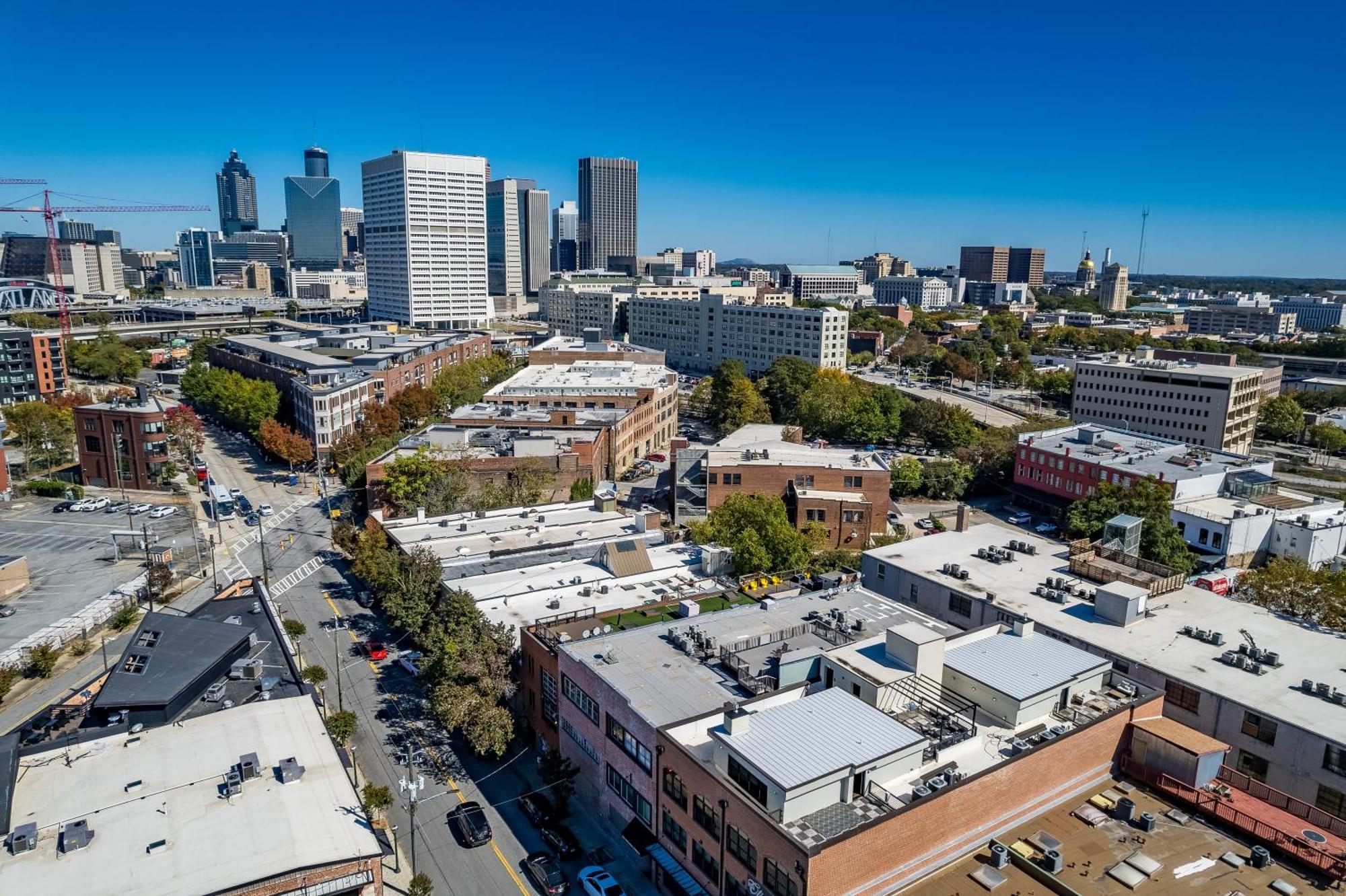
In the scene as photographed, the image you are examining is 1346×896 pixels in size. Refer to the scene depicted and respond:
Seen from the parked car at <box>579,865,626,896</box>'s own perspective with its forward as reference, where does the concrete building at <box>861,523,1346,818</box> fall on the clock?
The concrete building is roughly at 4 o'clock from the parked car.

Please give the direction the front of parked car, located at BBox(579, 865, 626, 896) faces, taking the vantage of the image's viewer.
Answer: facing away from the viewer and to the left of the viewer

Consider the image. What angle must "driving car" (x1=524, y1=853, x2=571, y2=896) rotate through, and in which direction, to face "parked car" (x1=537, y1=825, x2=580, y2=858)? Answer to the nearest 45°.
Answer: approximately 45° to its right

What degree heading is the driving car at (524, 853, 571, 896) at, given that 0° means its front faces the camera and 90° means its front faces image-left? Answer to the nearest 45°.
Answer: approximately 135°

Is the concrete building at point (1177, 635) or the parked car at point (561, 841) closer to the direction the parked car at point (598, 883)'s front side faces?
the parked car

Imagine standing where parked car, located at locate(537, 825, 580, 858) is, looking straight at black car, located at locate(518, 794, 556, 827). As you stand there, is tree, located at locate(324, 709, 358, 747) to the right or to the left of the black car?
left
